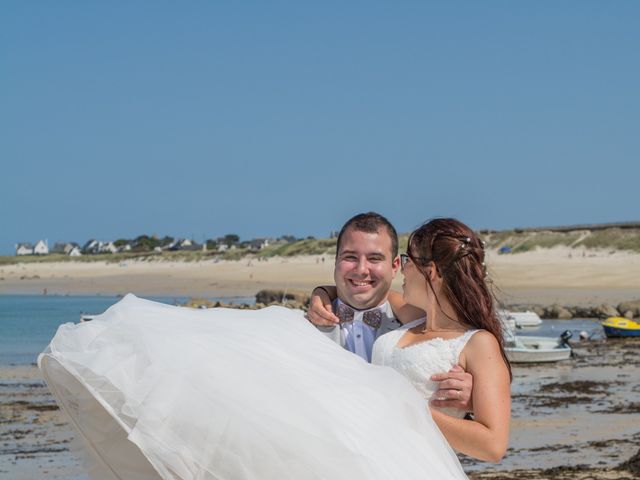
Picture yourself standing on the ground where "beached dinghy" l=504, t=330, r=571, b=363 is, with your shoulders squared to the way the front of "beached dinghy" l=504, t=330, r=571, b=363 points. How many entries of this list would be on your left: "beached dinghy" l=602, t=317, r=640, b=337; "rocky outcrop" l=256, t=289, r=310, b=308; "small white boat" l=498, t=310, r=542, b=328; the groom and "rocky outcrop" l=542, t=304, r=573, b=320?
1

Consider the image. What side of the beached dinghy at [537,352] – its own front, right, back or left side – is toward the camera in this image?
left

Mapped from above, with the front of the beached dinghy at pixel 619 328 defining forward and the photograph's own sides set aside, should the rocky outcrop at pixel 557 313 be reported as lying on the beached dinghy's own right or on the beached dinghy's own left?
on the beached dinghy's own right

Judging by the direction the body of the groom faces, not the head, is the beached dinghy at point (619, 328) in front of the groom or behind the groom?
behind

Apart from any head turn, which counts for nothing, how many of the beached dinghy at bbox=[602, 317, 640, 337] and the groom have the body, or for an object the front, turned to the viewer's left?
1

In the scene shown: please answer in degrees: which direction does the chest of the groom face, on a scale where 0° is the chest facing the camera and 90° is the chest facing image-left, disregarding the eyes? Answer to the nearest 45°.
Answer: approximately 0°

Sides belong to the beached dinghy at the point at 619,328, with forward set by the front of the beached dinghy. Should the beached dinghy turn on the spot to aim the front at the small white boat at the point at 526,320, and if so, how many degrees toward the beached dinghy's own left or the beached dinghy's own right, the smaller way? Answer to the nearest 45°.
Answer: approximately 45° to the beached dinghy's own right

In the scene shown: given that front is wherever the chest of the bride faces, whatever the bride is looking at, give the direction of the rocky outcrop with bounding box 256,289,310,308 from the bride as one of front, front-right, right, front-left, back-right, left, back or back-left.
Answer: back-right

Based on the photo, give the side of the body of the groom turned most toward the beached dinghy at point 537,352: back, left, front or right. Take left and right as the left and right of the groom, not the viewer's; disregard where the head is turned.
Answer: back

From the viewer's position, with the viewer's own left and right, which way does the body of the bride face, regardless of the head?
facing the viewer and to the left of the viewer

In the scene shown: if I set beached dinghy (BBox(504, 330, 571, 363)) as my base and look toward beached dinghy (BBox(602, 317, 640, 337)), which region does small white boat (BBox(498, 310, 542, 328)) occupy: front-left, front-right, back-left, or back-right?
front-left

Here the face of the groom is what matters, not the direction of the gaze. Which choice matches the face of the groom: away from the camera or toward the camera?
toward the camera

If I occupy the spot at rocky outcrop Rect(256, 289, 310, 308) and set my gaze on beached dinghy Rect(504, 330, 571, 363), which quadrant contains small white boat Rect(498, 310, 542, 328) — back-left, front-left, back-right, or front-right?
front-left

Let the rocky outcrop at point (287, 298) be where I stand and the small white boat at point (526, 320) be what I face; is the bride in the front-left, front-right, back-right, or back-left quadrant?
front-right

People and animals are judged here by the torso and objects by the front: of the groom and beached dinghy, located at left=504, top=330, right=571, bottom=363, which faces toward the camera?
the groom

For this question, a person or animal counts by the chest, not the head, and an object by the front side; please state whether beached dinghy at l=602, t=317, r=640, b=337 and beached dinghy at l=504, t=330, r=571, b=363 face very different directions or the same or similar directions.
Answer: same or similar directions

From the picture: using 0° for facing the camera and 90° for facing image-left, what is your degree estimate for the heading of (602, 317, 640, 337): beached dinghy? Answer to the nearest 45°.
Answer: approximately 90°

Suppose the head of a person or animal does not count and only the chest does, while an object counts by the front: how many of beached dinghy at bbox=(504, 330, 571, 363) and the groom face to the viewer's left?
1

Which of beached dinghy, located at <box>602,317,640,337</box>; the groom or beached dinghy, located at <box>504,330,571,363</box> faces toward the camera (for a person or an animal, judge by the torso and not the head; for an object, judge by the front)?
the groom
